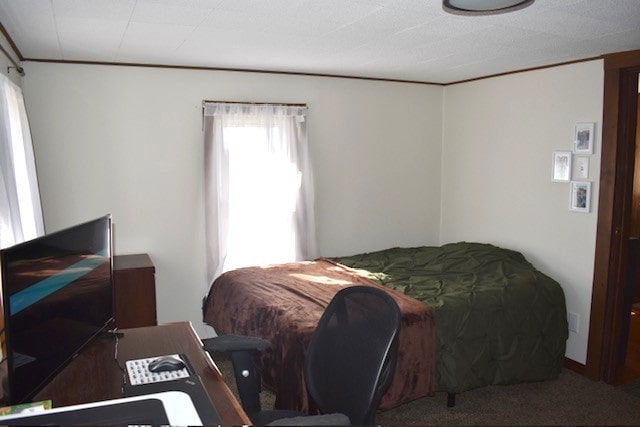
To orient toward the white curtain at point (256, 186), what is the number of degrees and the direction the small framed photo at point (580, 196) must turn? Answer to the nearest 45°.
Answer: approximately 45° to its right

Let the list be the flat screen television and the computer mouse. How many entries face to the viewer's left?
1

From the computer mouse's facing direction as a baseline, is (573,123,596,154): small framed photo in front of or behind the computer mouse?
behind

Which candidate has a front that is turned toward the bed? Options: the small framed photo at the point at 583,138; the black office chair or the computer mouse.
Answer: the small framed photo

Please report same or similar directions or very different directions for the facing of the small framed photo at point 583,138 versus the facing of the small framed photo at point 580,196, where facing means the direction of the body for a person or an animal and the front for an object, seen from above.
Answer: same or similar directions

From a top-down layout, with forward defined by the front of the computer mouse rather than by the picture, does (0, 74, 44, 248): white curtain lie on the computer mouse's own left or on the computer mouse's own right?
on the computer mouse's own right

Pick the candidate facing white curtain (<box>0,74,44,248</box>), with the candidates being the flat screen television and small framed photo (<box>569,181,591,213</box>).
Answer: the small framed photo

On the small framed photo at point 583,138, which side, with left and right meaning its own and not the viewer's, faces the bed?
front

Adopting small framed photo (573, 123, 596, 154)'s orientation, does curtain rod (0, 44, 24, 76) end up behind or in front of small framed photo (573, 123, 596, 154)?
in front

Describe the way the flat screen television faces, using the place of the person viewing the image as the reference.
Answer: facing the viewer and to the right of the viewer

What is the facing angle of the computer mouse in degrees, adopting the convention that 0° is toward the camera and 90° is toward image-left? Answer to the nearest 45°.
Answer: approximately 90°

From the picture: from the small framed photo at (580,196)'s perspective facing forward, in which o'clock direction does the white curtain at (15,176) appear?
The white curtain is roughly at 12 o'clock from the small framed photo.
